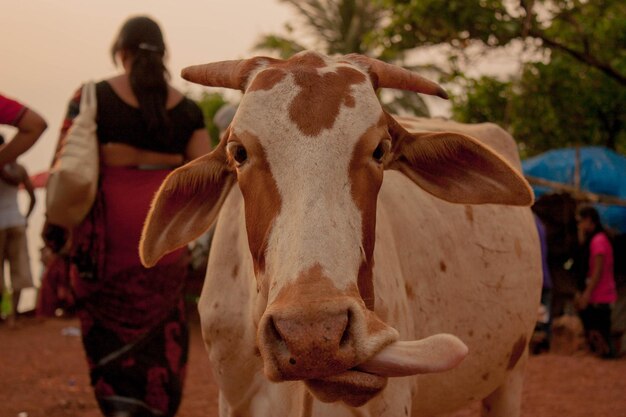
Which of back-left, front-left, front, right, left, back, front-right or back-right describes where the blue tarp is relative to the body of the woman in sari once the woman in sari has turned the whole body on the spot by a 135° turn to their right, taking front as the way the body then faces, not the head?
left

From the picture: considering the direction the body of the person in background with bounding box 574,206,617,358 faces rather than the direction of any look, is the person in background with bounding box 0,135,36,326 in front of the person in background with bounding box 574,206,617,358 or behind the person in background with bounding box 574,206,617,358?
in front

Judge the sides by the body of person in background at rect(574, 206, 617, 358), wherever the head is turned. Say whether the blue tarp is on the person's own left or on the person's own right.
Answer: on the person's own right

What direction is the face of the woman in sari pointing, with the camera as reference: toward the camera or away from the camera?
away from the camera

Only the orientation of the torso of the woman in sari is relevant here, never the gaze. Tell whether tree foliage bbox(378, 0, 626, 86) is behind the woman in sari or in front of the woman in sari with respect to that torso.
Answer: in front

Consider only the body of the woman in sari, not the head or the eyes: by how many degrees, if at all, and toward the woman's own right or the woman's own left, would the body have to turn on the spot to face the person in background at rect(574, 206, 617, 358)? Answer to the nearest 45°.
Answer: approximately 45° to the woman's own right

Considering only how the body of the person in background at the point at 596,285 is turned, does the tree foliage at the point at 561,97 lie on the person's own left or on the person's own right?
on the person's own right

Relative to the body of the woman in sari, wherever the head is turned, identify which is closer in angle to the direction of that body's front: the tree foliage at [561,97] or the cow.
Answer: the tree foliage

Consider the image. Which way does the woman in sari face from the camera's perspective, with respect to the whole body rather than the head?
away from the camera

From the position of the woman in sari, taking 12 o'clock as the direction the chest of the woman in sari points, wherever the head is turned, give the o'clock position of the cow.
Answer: The cow is roughly at 5 o'clock from the woman in sari.

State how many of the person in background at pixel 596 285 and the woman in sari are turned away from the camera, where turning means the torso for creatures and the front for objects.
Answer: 1
